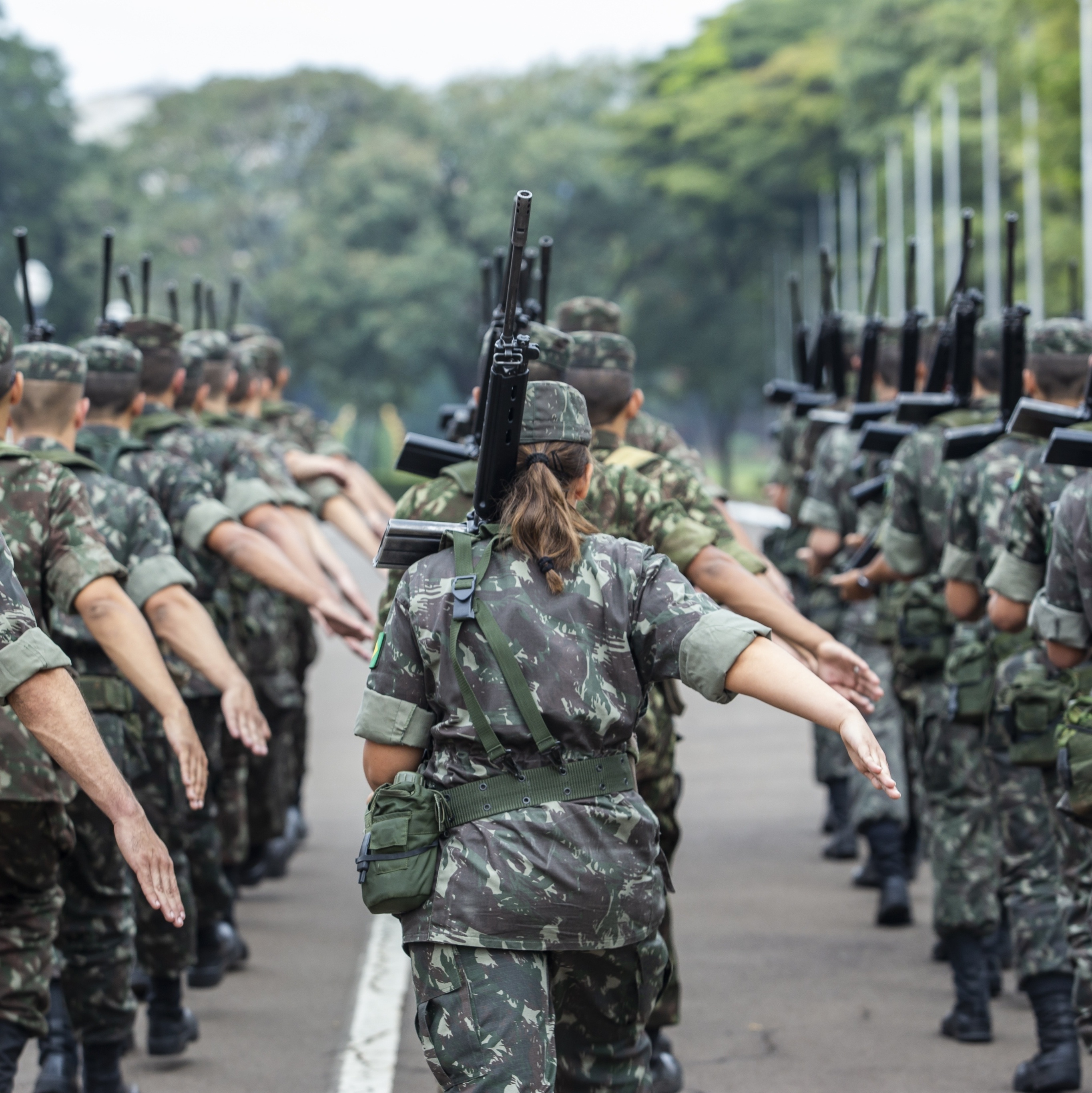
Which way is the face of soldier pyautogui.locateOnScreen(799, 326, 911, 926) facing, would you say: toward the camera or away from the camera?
away from the camera

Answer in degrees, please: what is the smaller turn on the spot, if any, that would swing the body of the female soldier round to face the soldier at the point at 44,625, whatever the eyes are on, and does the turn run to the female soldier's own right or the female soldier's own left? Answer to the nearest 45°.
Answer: approximately 45° to the female soldier's own left

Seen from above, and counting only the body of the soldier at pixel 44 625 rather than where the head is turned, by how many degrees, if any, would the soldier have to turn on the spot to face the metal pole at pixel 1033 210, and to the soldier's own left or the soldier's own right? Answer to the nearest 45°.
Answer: approximately 45° to the soldier's own right

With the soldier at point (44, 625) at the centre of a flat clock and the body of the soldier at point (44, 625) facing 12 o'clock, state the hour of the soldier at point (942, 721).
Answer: the soldier at point (942, 721) is roughly at 2 o'clock from the soldier at point (44, 625).

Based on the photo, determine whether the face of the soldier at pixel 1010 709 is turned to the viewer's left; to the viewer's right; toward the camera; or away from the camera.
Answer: away from the camera

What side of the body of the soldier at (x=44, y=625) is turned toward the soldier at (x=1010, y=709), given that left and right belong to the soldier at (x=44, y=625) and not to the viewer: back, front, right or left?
right

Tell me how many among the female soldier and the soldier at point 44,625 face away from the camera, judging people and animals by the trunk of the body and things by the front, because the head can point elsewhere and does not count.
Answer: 2

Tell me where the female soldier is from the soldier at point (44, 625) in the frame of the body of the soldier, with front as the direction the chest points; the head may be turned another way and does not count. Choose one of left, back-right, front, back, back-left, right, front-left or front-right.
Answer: back-right

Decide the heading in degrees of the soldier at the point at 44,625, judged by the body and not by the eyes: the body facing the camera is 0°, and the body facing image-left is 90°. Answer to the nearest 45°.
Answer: approximately 180°

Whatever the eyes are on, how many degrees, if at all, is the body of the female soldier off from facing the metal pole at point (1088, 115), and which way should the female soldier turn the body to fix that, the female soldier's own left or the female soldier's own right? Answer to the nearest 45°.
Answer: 0° — they already face it

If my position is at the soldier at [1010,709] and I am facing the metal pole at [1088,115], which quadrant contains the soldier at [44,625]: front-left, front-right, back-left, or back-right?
back-left

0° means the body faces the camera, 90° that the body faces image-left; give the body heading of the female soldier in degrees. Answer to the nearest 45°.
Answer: approximately 180°
